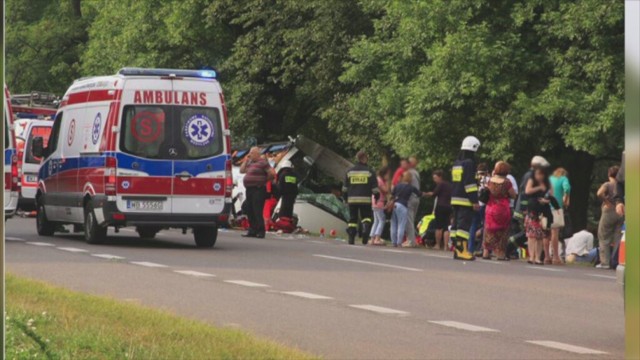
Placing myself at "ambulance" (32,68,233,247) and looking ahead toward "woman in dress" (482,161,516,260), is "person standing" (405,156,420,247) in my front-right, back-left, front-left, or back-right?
front-left

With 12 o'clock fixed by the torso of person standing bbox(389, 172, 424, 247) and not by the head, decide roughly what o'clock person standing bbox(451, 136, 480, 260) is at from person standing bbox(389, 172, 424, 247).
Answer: person standing bbox(451, 136, 480, 260) is roughly at 4 o'clock from person standing bbox(389, 172, 424, 247).

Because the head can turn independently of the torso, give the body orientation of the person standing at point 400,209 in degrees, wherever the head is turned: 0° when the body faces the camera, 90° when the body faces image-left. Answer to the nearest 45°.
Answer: approximately 225°

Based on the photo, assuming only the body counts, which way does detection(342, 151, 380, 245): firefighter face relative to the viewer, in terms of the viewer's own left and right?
facing away from the viewer

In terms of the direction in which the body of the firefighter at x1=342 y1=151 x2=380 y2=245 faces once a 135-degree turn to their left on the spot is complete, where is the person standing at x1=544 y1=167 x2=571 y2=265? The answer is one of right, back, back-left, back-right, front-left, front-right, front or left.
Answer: left

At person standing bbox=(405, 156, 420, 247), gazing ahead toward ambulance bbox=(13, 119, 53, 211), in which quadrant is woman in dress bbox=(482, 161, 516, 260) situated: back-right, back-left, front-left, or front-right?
back-left

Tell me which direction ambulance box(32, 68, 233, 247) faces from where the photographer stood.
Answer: facing away from the viewer and to the left of the viewer

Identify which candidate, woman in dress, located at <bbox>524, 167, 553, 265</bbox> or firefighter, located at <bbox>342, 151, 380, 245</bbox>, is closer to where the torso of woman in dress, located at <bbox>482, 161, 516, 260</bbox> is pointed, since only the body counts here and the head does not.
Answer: the firefighter

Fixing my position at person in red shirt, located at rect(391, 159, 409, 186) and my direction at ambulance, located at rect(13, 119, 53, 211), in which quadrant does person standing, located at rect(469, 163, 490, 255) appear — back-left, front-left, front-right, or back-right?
back-left
